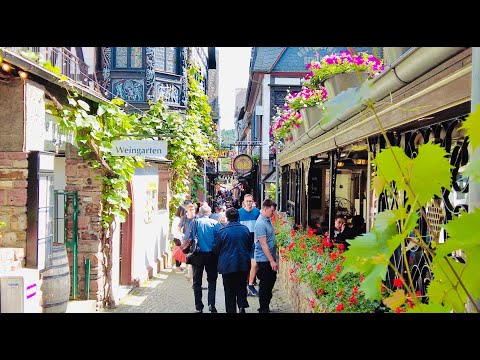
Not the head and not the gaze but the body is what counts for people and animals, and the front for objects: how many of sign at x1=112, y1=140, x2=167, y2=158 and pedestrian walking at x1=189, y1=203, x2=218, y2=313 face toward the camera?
1

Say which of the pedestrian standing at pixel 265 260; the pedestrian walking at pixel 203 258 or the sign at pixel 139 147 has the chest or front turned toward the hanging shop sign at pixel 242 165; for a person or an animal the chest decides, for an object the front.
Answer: the pedestrian walking at pixel 203 258

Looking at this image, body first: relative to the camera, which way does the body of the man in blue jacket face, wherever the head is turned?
away from the camera

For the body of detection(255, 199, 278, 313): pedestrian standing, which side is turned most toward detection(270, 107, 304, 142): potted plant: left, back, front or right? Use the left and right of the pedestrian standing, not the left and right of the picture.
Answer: left

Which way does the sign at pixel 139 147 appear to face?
toward the camera

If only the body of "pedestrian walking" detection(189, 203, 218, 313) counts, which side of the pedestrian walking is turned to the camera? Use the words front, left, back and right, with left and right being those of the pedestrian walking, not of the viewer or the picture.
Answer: back

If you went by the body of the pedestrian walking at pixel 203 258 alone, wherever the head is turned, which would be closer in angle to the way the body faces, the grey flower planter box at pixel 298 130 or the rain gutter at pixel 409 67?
the grey flower planter box

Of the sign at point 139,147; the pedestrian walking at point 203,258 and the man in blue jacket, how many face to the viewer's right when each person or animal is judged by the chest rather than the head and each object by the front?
0

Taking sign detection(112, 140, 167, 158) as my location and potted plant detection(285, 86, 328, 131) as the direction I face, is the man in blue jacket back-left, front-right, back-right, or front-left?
front-right
